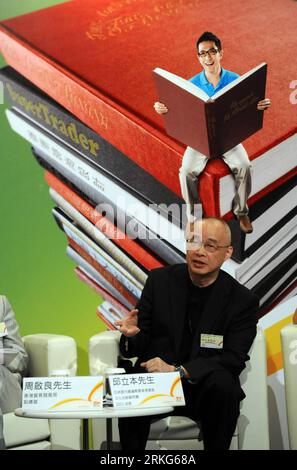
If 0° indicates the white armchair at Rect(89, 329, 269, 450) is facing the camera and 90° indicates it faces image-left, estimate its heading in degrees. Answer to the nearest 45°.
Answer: approximately 0°

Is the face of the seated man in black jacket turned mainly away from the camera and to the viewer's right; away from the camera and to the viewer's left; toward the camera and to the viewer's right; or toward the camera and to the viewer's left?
toward the camera and to the viewer's left

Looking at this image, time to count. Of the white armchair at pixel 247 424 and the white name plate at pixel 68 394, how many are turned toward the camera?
2

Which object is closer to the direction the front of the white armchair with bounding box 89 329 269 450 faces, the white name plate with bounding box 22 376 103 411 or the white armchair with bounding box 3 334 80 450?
the white name plate

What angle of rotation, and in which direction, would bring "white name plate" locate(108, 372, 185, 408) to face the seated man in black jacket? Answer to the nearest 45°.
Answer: approximately 180°

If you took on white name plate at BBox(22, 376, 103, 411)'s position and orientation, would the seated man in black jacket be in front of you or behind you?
behind

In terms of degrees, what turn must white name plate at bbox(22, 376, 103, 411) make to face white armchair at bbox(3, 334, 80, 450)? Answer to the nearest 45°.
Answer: approximately 180°
